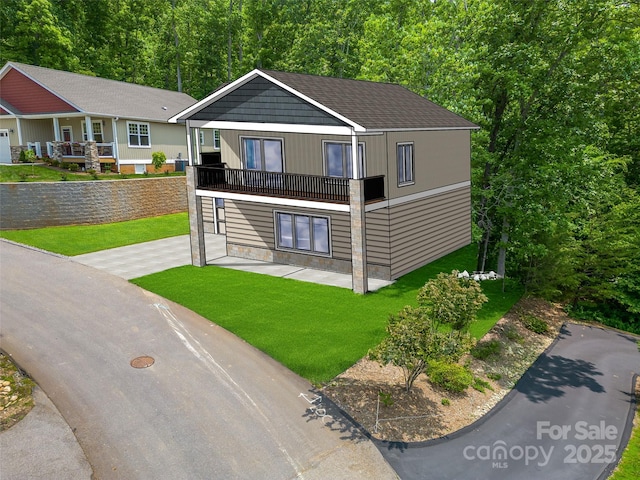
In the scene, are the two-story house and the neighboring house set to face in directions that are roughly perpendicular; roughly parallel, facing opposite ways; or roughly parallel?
roughly parallel

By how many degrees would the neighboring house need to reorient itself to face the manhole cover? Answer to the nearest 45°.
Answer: approximately 45° to its left

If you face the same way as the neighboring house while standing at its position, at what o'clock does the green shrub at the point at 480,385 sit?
The green shrub is roughly at 10 o'clock from the neighboring house.

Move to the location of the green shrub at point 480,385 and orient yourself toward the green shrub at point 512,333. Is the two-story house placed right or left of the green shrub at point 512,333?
left

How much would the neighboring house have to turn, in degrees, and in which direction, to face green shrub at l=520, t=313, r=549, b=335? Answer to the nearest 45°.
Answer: approximately 90° to its left

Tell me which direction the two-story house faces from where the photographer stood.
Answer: facing the viewer and to the left of the viewer

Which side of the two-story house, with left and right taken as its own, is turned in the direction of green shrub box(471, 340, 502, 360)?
left

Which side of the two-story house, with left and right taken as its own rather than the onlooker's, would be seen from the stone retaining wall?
right

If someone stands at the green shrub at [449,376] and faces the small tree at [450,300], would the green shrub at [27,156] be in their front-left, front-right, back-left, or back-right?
front-left

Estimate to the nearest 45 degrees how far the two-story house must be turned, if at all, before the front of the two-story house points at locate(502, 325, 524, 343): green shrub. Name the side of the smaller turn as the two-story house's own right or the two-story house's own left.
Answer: approximately 90° to the two-story house's own left

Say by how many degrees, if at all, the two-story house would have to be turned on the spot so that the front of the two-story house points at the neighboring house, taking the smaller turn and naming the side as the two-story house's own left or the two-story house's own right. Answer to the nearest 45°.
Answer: approximately 90° to the two-story house's own right

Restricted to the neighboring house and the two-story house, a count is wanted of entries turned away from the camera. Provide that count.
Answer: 0

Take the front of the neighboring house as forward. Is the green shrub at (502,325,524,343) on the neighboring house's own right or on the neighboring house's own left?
on the neighboring house's own left
